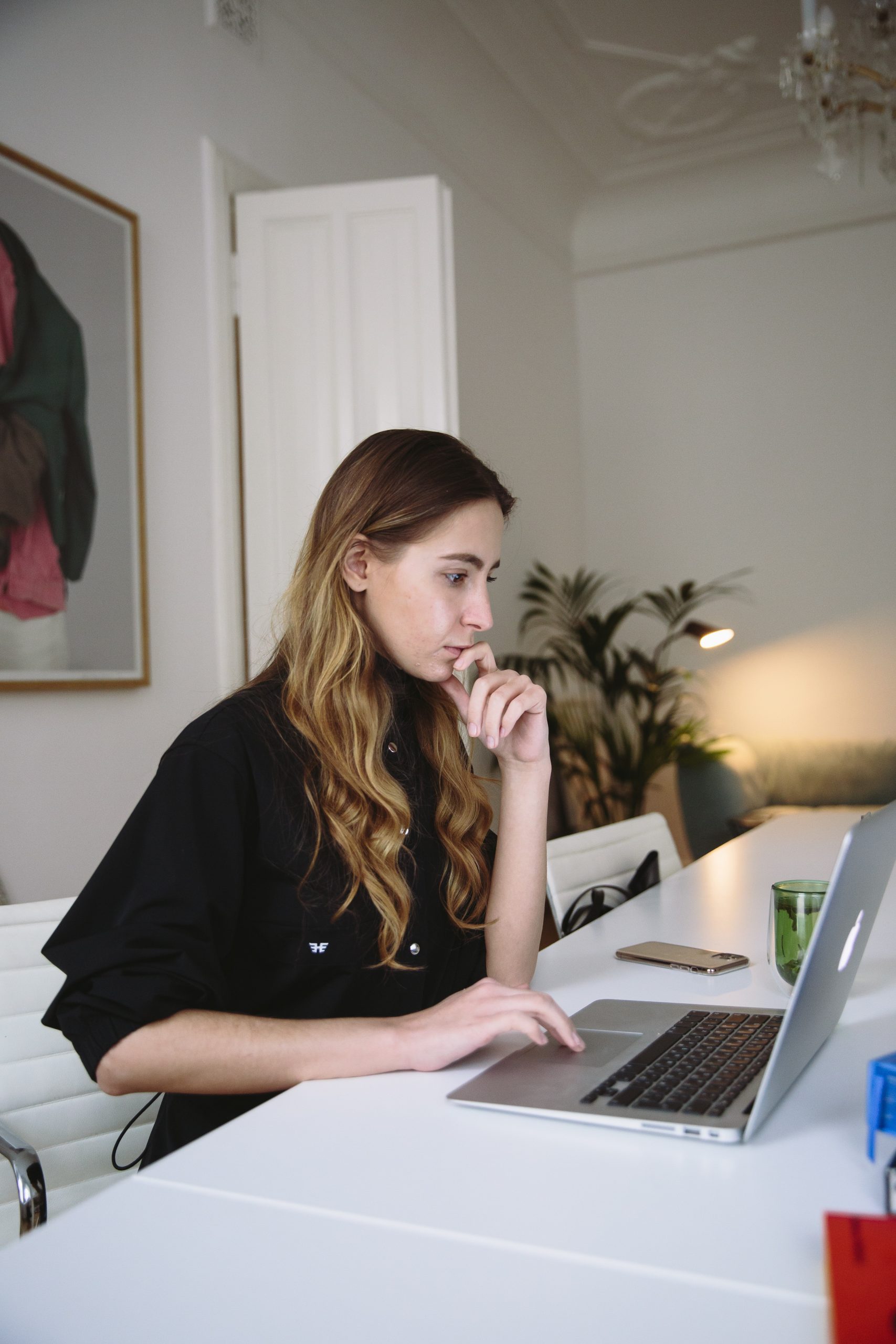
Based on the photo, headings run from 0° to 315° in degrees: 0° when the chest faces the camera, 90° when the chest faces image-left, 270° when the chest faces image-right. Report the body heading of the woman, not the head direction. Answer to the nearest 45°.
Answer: approximately 315°

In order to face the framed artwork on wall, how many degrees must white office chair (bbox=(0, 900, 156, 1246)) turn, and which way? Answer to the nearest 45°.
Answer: approximately 135° to its left

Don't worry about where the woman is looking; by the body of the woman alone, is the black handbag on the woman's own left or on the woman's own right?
on the woman's own left

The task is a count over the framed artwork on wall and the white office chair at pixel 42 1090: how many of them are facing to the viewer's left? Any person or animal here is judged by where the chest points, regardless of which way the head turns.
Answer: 0

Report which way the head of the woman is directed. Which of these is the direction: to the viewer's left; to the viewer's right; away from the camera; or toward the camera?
to the viewer's right

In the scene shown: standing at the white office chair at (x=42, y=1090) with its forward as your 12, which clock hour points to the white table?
The white table is roughly at 1 o'clock from the white office chair.

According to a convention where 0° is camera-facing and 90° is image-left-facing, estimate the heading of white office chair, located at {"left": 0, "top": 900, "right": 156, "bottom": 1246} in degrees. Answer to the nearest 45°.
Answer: approximately 315°

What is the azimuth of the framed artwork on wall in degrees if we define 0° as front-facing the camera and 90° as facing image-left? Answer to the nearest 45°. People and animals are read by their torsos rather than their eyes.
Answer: approximately 315°

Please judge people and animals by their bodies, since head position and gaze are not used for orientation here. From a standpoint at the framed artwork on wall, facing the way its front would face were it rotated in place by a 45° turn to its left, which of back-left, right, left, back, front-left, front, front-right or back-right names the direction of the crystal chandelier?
front
